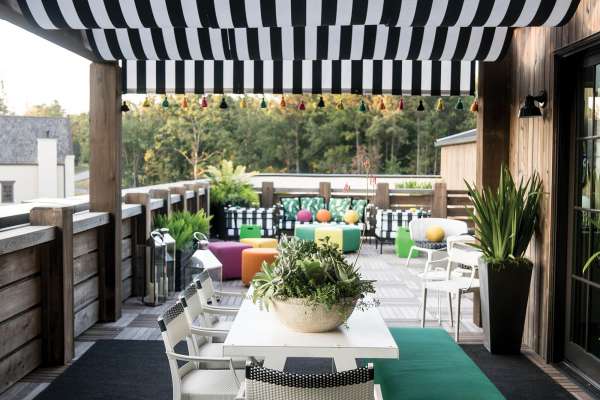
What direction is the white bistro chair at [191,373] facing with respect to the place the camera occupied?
facing to the right of the viewer

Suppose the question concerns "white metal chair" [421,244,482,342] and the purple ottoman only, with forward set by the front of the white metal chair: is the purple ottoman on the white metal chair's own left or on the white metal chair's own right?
on the white metal chair's own right

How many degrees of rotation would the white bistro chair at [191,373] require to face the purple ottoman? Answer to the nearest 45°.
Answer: approximately 90° to its left

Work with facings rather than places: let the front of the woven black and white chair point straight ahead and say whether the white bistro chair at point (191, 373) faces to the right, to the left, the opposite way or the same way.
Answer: to the right

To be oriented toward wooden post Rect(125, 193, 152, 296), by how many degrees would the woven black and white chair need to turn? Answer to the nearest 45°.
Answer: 0° — it already faces it

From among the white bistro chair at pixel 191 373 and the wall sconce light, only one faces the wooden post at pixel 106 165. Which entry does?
the wall sconce light

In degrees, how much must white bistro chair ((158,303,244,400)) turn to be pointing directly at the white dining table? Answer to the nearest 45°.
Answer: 0° — it already faces it

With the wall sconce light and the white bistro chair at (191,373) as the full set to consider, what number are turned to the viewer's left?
1

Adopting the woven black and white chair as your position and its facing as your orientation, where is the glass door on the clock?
The glass door is roughly at 1 o'clock from the woven black and white chair.

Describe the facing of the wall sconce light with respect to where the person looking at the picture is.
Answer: facing to the left of the viewer

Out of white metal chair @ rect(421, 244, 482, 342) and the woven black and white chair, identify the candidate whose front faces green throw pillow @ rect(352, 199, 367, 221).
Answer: the woven black and white chair

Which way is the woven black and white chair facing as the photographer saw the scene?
facing away from the viewer

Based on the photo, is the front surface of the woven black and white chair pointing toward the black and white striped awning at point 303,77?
yes
